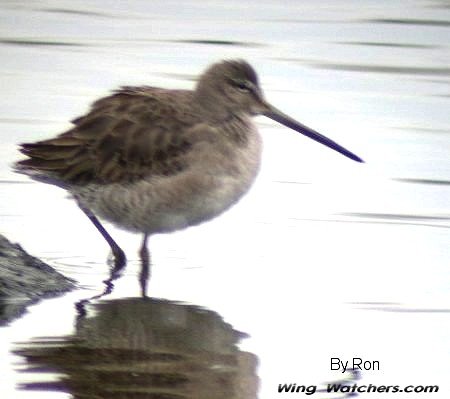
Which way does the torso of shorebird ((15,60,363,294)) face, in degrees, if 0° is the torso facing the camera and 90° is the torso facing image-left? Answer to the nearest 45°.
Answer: approximately 270°

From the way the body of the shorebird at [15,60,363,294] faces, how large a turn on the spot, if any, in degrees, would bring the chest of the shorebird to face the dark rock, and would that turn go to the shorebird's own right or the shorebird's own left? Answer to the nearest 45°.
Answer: approximately 135° to the shorebird's own right
